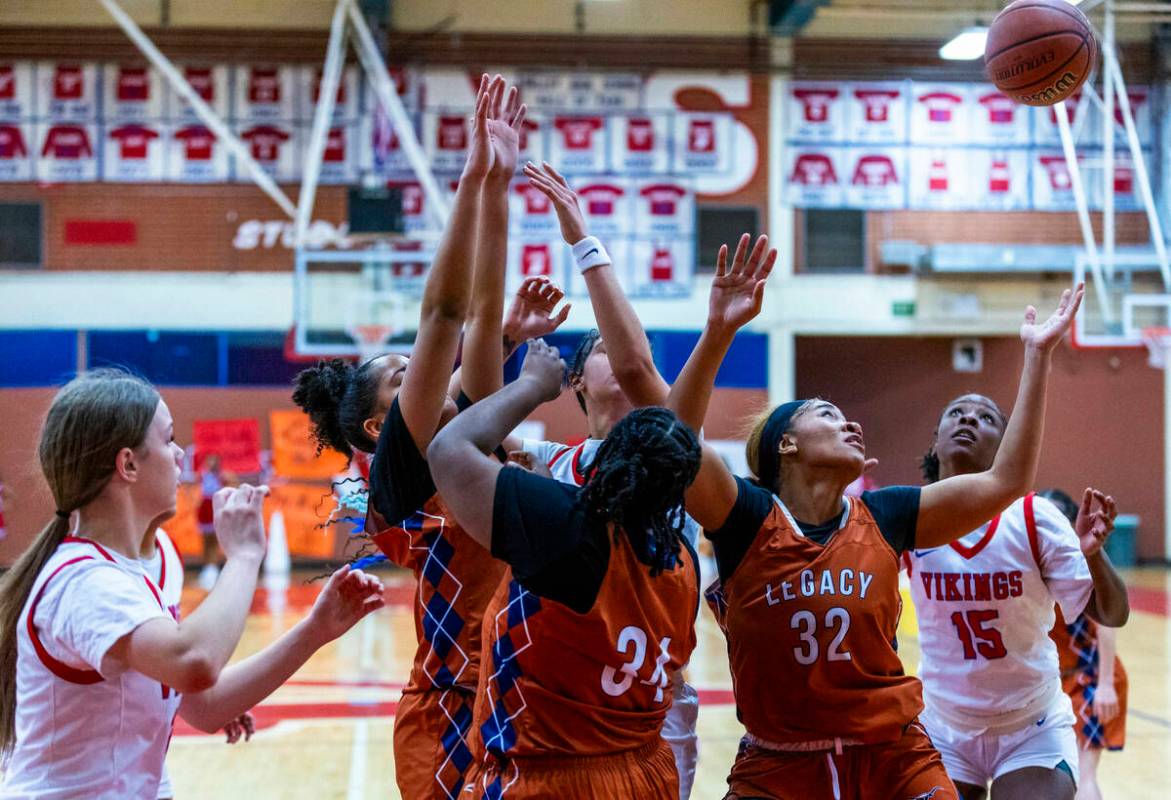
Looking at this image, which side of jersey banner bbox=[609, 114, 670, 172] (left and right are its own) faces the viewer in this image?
front

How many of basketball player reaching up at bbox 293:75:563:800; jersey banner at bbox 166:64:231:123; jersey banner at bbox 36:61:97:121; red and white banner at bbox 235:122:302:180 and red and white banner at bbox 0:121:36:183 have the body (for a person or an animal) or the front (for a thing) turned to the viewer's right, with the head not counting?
1

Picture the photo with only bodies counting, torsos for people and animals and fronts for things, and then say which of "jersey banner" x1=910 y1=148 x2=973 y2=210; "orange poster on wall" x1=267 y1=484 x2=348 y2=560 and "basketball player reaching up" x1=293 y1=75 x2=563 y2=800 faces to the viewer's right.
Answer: the basketball player reaching up

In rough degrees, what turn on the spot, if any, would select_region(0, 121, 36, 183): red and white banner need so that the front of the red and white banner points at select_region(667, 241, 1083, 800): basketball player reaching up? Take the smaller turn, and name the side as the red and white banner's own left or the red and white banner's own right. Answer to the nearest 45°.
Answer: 0° — it already faces them

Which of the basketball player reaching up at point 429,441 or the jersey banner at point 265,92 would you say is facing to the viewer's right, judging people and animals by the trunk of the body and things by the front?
the basketball player reaching up

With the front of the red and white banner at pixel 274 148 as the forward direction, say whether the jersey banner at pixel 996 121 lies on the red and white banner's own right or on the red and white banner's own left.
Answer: on the red and white banner's own left

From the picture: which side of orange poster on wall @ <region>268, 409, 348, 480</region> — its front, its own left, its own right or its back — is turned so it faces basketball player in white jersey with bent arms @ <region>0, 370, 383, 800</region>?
front

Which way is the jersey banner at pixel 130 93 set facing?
toward the camera

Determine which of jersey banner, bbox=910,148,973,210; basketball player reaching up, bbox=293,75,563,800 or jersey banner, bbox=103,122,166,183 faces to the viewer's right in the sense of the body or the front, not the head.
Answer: the basketball player reaching up

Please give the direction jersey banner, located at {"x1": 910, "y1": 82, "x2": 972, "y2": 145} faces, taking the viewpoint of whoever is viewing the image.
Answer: facing the viewer

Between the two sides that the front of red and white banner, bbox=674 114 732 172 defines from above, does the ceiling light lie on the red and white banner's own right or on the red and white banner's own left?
on the red and white banner's own left

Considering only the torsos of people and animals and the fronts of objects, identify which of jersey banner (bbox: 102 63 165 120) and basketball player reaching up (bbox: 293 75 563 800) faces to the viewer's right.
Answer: the basketball player reaching up

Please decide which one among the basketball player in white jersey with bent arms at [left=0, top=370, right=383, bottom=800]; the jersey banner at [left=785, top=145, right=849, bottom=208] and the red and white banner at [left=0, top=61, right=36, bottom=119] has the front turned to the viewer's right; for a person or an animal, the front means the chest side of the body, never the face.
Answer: the basketball player in white jersey with bent arms
